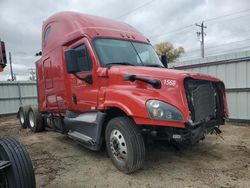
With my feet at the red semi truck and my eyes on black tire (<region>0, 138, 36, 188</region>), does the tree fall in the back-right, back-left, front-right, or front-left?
back-right

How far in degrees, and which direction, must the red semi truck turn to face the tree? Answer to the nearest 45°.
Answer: approximately 135° to its left

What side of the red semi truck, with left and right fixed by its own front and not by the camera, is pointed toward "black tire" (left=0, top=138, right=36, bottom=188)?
right

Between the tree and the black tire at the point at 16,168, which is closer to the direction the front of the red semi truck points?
the black tire

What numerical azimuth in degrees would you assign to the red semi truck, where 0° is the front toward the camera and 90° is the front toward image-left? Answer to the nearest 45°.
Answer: approximately 315°
